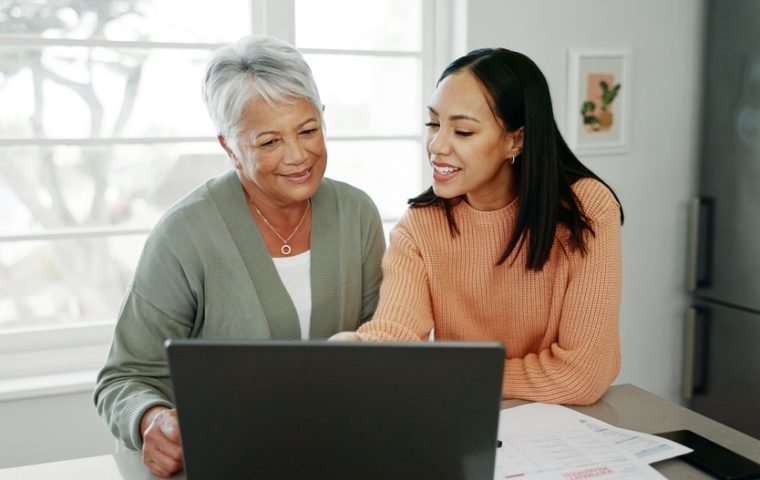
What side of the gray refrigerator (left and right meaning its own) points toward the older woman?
front

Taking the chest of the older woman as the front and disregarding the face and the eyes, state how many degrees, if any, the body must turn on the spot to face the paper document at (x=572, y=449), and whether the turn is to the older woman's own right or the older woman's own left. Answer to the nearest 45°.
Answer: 0° — they already face it

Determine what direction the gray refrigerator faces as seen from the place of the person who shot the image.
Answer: facing the viewer and to the left of the viewer

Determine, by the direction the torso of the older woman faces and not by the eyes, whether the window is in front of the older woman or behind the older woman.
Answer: behind

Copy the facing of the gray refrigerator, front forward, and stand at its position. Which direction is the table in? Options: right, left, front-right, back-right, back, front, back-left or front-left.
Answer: front-left

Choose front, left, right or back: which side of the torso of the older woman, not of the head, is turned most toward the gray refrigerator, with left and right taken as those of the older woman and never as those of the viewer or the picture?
left

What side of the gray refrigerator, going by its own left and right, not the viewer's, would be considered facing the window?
front

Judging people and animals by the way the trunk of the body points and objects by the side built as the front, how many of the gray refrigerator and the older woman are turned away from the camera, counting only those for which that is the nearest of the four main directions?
0

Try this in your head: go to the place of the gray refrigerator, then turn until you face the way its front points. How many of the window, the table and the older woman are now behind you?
0

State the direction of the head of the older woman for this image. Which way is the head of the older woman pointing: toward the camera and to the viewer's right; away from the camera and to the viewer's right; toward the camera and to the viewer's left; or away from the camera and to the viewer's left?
toward the camera and to the viewer's right

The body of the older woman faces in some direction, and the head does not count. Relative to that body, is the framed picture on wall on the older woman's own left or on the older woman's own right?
on the older woman's own left

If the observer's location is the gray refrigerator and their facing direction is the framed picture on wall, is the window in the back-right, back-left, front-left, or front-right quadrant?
front-left

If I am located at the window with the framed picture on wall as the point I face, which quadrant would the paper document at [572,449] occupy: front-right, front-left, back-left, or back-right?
front-right

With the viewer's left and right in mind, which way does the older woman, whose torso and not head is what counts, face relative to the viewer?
facing the viewer and to the right of the viewer
